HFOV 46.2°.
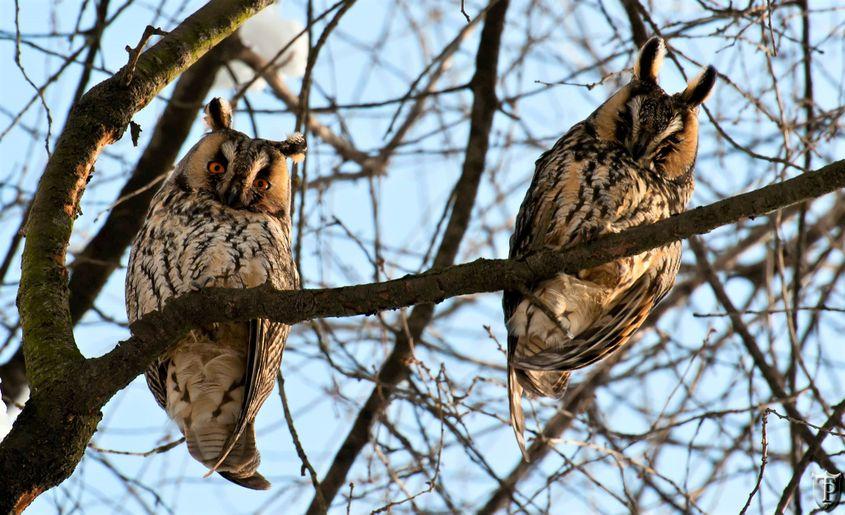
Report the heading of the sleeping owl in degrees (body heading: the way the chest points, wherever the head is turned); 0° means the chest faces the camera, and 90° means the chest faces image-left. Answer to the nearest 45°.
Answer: approximately 0°

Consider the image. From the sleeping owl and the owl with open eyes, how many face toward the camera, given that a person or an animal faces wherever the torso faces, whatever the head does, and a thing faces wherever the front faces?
2

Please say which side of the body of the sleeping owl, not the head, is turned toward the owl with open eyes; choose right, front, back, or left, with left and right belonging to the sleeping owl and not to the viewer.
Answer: right

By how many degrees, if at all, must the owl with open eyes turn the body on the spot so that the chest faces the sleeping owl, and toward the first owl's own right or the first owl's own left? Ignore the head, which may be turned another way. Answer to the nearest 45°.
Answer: approximately 45° to the first owl's own left
